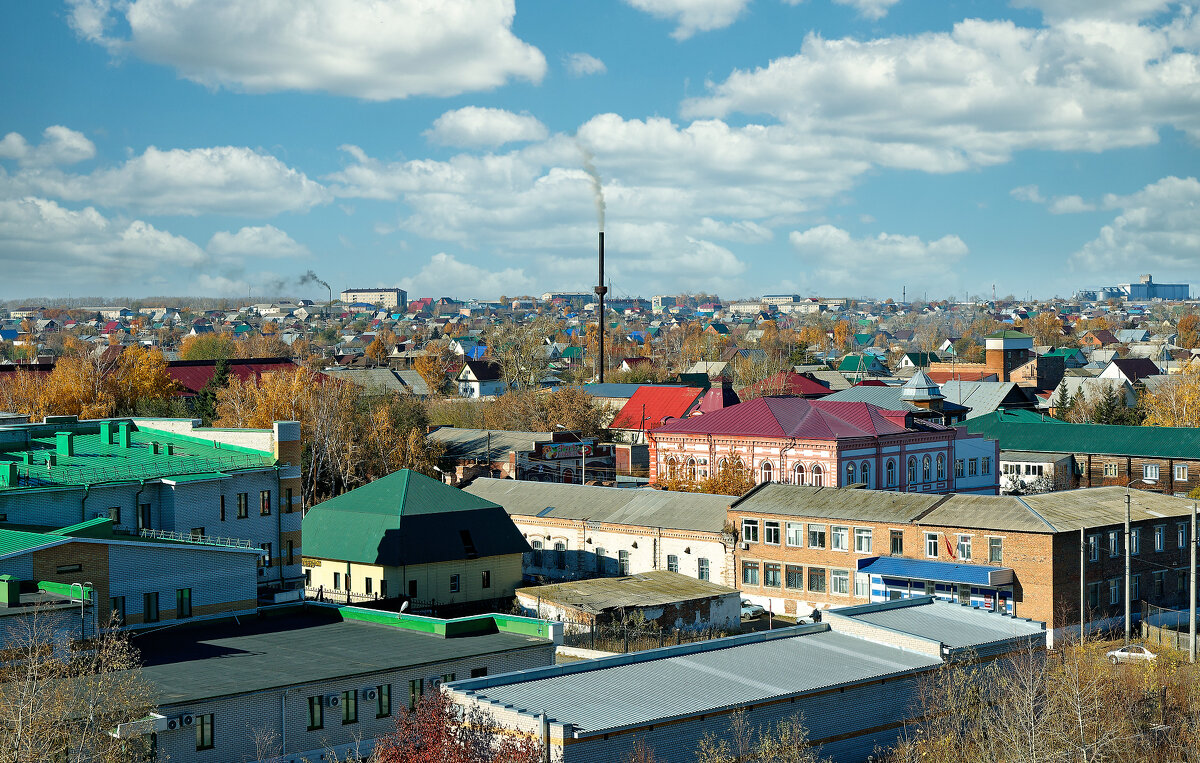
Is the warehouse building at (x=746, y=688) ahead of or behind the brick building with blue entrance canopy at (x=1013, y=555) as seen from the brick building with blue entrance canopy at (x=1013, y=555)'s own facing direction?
ahead

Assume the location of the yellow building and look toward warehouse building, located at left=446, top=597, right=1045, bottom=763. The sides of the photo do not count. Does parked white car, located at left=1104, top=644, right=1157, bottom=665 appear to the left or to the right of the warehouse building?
left

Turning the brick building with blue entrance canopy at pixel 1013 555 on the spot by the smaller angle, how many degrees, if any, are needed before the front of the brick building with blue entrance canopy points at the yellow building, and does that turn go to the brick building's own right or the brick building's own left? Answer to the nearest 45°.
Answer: approximately 45° to the brick building's own right

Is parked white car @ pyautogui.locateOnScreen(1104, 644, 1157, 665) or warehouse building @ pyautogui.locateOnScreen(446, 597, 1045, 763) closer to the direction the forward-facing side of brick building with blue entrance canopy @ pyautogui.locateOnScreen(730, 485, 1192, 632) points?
the warehouse building

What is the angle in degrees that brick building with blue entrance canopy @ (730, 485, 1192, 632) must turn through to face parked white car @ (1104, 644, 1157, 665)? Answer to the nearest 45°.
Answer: approximately 90° to its left

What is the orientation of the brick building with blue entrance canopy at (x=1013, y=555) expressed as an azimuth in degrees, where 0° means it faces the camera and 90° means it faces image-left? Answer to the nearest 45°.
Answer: approximately 45°
